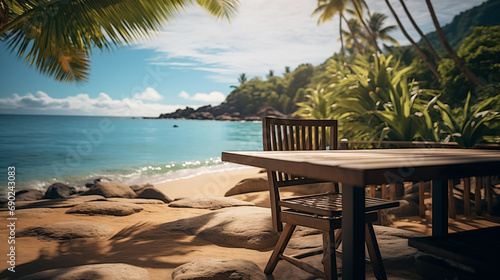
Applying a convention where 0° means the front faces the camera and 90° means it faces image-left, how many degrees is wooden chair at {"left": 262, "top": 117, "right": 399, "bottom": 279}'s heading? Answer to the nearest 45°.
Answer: approximately 315°

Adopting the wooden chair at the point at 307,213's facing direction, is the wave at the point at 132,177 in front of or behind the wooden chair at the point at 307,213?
behind

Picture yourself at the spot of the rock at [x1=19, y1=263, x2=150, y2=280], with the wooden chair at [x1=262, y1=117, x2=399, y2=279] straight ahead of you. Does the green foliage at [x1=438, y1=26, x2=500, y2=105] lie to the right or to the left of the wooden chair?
left

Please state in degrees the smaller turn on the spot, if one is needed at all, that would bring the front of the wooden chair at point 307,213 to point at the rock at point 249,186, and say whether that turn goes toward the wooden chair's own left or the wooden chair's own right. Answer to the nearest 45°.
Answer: approximately 135° to the wooden chair's own left

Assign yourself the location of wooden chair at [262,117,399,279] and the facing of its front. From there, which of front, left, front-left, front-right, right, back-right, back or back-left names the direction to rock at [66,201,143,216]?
back

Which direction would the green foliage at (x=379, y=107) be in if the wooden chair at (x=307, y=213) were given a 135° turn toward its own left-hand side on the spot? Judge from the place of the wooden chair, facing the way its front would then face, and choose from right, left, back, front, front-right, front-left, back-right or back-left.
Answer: front

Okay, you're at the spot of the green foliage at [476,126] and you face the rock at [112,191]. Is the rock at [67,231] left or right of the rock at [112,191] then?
left

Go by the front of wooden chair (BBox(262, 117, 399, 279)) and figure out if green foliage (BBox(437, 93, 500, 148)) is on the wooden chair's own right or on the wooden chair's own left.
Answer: on the wooden chair's own left

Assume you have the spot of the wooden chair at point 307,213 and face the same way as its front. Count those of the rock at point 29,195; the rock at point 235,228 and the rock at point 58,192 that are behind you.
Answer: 3

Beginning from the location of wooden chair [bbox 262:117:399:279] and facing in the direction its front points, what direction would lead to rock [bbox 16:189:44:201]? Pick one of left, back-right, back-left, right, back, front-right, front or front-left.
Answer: back

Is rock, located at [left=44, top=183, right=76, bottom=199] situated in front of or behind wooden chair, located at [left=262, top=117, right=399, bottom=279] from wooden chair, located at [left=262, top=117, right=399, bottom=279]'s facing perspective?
behind

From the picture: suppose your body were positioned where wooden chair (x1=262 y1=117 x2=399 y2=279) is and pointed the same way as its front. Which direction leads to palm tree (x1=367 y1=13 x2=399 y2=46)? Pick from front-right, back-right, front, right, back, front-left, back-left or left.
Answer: back-left

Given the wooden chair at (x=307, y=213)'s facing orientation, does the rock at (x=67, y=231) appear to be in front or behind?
behind

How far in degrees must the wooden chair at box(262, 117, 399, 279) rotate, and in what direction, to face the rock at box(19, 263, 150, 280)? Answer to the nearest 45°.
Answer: approximately 135° to its right
